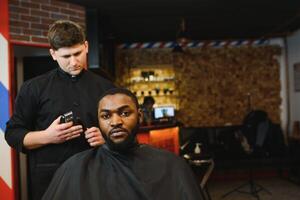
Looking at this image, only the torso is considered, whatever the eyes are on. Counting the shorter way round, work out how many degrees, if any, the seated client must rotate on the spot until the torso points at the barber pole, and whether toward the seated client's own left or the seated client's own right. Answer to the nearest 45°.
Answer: approximately 135° to the seated client's own right
